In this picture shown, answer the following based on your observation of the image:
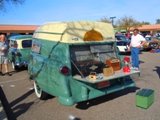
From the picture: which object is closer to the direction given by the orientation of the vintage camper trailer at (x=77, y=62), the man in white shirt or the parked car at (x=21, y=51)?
the parked car

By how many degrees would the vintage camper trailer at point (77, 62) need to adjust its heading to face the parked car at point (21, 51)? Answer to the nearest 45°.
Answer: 0° — it already faces it

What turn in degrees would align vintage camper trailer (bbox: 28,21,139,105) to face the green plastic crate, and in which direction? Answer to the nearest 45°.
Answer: approximately 135° to its right

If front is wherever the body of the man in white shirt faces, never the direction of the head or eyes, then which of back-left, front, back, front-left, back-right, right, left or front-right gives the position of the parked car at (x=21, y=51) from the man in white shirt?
front-right

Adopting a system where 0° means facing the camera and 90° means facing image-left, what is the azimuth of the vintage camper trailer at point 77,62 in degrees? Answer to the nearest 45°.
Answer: approximately 135°

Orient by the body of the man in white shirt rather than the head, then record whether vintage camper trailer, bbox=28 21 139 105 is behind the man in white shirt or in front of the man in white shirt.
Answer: in front

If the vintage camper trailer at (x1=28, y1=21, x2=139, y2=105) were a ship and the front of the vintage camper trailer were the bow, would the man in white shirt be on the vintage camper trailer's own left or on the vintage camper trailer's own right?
on the vintage camper trailer's own right

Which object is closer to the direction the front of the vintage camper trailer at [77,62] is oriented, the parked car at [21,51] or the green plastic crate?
the parked car

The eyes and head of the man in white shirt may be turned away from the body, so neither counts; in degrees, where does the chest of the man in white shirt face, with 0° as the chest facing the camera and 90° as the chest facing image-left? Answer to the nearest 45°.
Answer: approximately 45°
